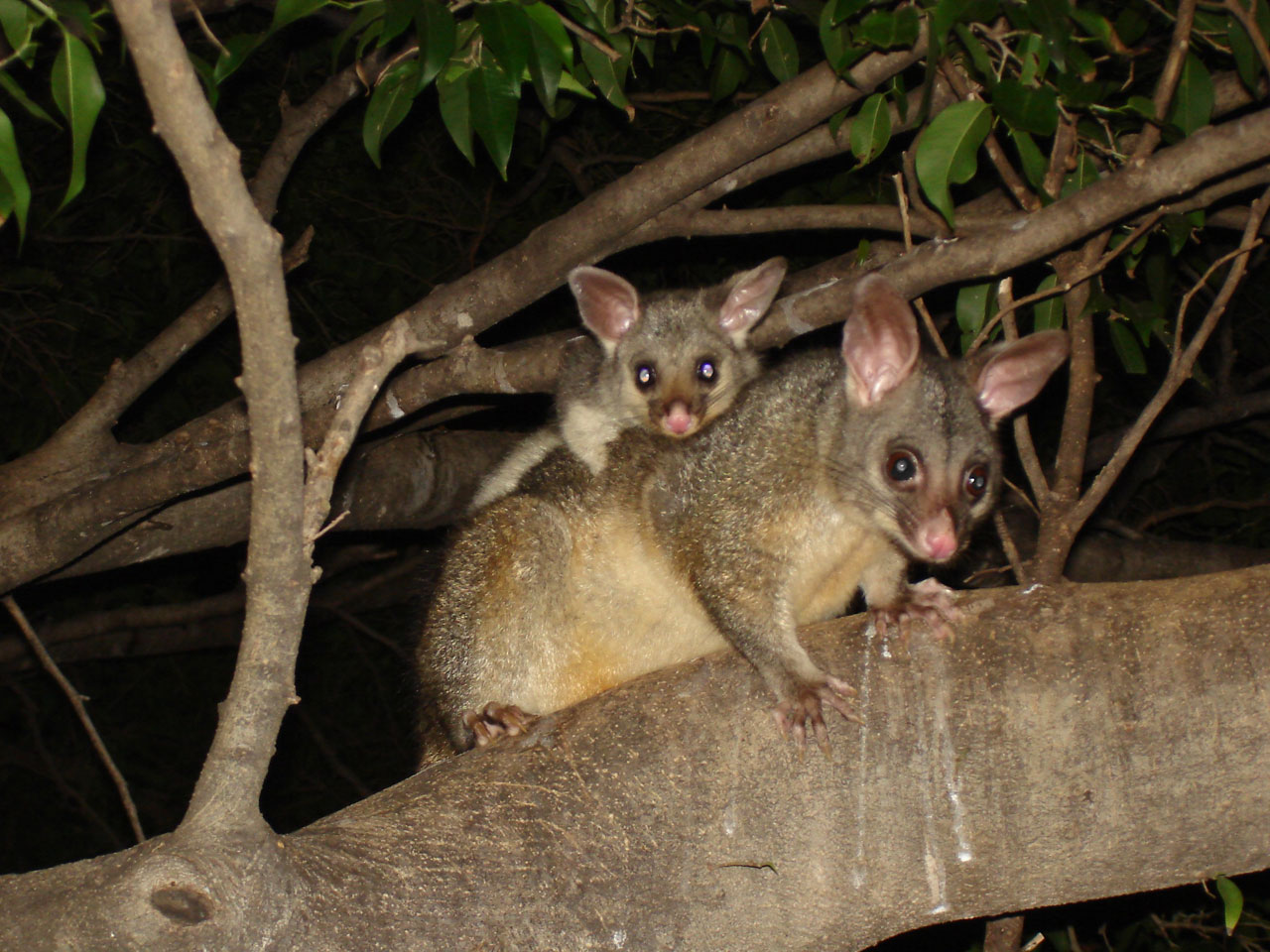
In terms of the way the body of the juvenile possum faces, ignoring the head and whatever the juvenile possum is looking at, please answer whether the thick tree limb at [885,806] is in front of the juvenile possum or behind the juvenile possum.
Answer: in front

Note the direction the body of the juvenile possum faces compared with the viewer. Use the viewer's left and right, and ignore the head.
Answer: facing the viewer and to the right of the viewer

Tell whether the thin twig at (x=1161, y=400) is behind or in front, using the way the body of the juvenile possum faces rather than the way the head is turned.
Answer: in front

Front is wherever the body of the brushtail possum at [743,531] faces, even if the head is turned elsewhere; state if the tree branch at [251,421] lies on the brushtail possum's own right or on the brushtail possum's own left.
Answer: on the brushtail possum's own right

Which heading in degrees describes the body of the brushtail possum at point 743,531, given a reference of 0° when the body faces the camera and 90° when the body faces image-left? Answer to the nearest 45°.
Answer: approximately 315°
